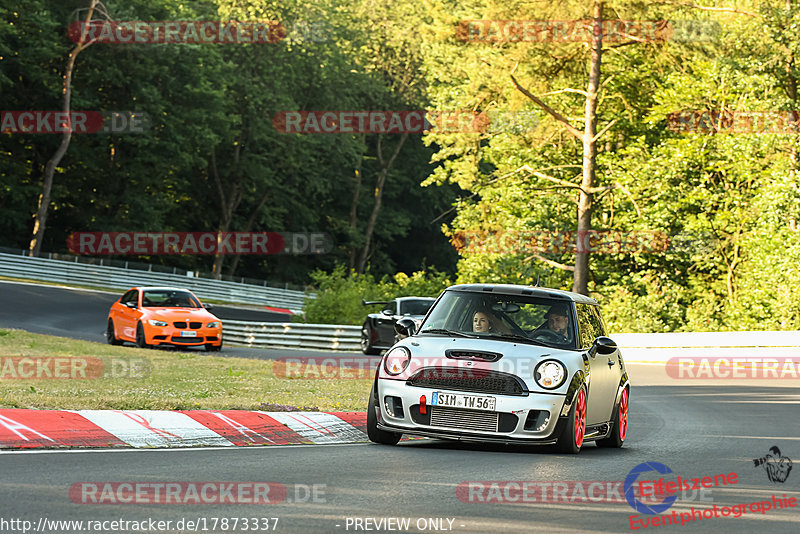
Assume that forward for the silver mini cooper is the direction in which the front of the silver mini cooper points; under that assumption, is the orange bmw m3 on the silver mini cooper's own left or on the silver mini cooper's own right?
on the silver mini cooper's own right

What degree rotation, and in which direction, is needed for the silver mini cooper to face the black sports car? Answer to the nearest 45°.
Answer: approximately 135° to its right

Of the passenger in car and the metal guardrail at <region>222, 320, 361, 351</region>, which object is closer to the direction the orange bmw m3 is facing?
the passenger in car

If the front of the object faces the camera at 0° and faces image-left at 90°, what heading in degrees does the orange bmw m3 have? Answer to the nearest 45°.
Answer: approximately 315°

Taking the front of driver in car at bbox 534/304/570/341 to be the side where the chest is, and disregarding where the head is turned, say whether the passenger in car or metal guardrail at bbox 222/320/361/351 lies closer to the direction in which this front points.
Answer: the passenger in car

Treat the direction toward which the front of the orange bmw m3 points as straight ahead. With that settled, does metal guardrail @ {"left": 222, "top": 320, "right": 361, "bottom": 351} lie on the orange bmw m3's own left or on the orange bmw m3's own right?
on the orange bmw m3's own left

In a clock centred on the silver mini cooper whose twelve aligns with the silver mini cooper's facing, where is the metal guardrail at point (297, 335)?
The metal guardrail is roughly at 4 o'clock from the silver mini cooper.

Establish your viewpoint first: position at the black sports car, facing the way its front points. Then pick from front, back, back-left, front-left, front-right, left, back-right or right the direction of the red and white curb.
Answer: right

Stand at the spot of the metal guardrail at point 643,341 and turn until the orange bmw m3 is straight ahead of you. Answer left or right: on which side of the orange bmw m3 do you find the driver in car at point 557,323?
left
